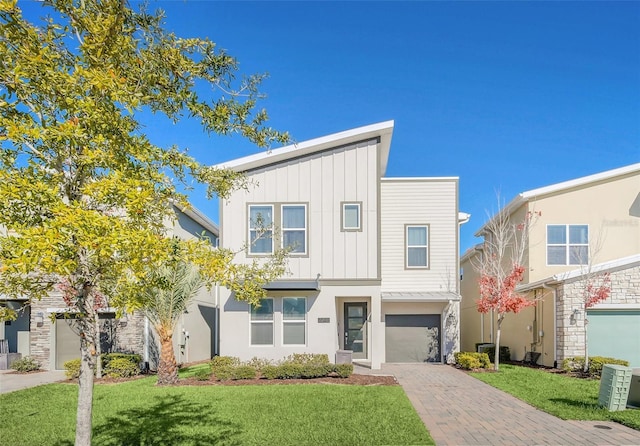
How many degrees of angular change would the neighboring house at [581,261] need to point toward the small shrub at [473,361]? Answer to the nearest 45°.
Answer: approximately 45° to its right

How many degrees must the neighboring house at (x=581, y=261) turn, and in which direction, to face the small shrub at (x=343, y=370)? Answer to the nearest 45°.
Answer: approximately 45° to its right

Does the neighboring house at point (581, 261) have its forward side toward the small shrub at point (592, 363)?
yes

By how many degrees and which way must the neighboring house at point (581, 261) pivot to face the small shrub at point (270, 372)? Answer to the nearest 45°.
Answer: approximately 45° to its right

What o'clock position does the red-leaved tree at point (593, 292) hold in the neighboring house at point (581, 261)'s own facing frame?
The red-leaved tree is roughly at 12 o'clock from the neighboring house.

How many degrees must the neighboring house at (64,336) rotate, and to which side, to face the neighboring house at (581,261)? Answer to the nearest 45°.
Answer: approximately 90° to its left

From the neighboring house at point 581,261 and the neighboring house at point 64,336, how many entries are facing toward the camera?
2

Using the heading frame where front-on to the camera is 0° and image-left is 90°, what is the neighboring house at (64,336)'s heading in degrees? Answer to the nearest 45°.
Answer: approximately 0°
